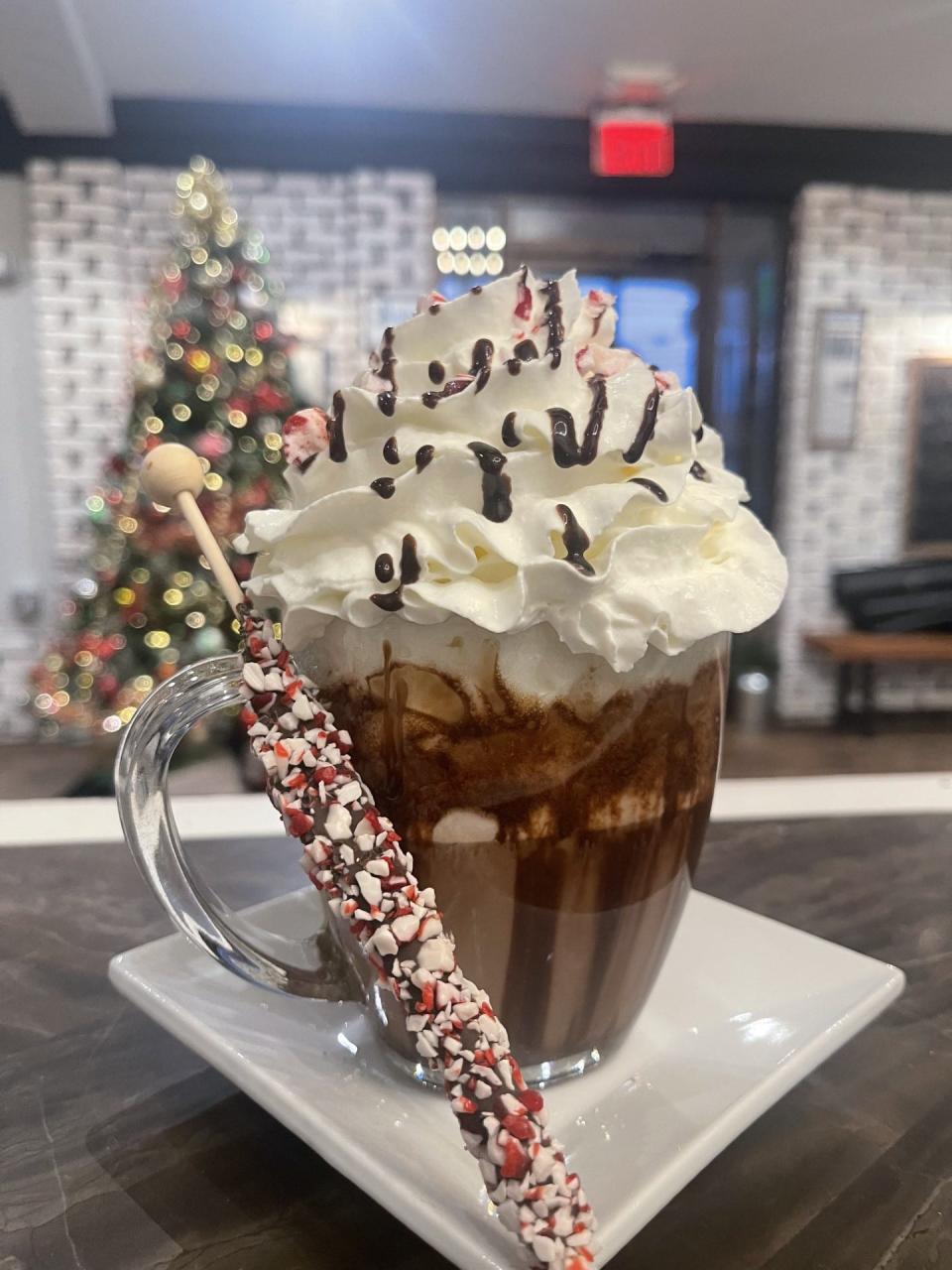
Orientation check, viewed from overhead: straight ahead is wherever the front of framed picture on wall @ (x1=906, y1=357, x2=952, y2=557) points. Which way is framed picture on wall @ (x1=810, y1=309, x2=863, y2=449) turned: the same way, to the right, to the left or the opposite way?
the same way

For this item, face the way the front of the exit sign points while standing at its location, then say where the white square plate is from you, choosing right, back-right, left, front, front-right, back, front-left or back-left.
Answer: front

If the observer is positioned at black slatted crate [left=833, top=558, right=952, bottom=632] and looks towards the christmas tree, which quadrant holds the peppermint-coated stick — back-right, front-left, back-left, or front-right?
front-left

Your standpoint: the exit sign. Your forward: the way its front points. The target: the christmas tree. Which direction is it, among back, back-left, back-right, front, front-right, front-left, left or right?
front-right

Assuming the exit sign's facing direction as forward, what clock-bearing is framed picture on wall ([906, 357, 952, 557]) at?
The framed picture on wall is roughly at 8 o'clock from the exit sign.

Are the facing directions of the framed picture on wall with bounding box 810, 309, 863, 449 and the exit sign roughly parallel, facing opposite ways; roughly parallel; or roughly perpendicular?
roughly parallel

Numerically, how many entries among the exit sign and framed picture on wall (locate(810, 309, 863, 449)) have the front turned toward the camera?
2

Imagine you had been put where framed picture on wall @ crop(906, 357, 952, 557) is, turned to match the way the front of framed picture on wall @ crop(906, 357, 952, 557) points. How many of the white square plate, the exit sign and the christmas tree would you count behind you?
0

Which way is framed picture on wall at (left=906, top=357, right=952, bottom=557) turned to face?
toward the camera

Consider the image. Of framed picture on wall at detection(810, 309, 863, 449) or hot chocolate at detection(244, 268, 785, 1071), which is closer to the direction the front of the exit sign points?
the hot chocolate

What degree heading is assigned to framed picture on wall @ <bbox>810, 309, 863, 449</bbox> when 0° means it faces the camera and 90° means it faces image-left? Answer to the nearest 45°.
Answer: approximately 0°

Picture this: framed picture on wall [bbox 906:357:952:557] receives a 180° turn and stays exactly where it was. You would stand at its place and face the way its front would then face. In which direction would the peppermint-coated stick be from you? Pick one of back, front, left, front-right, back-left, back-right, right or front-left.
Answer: back

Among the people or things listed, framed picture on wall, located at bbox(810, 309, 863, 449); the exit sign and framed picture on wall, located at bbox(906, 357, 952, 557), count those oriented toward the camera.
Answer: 3

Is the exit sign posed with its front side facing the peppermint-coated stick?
yes

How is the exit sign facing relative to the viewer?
toward the camera

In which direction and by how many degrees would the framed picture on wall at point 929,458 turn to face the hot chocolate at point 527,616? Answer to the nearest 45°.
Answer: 0° — it already faces it

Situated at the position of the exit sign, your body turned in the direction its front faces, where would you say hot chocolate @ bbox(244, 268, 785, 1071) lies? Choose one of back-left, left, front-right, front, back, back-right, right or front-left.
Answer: front
